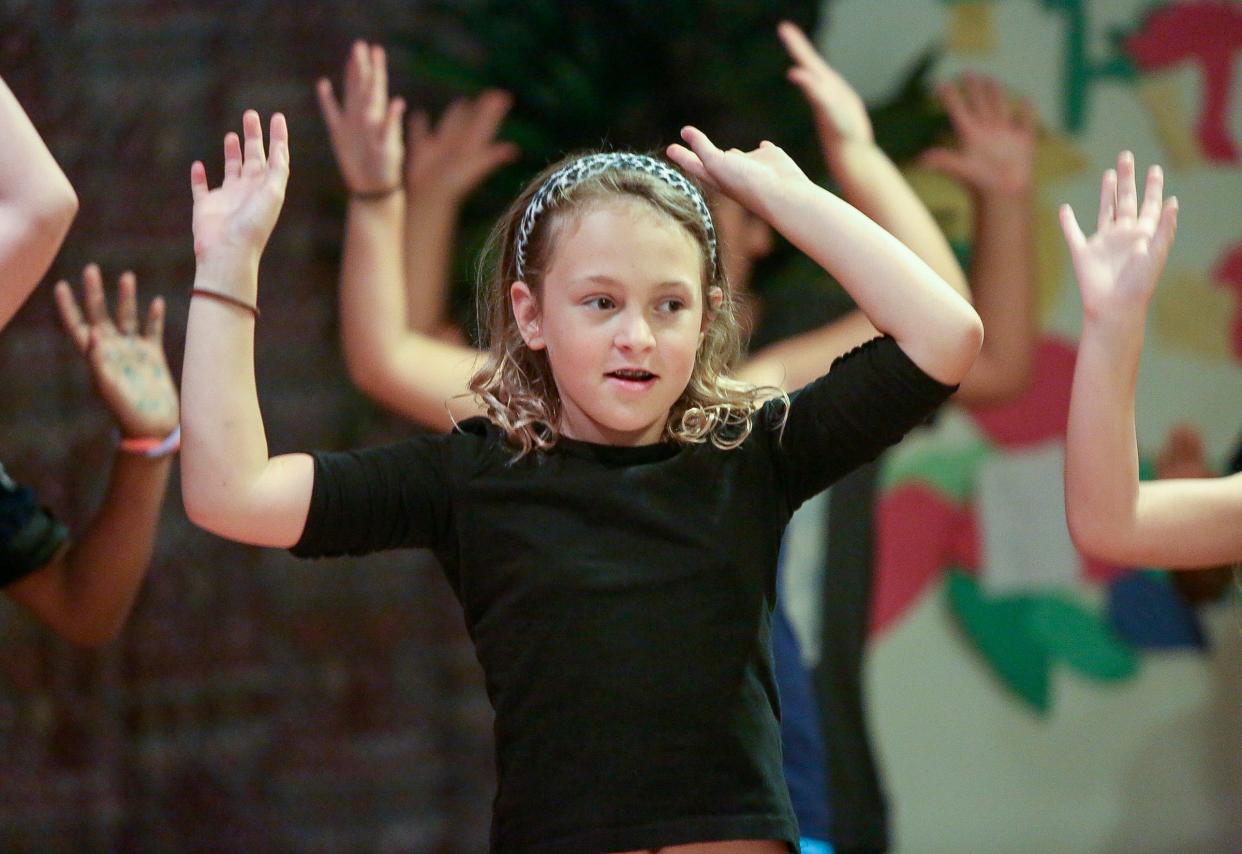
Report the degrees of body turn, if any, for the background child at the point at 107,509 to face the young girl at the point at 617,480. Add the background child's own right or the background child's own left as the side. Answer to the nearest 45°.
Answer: approximately 45° to the background child's own left

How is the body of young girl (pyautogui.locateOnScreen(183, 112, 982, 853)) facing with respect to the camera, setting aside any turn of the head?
toward the camera

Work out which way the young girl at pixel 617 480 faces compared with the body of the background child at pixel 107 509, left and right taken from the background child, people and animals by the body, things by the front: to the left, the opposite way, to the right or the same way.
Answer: the same way

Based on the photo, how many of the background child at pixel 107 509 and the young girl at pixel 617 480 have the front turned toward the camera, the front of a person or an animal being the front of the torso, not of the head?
2

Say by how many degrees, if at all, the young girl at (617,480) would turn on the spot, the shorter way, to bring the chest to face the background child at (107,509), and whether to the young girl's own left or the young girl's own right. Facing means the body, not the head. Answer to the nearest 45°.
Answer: approximately 135° to the young girl's own right
